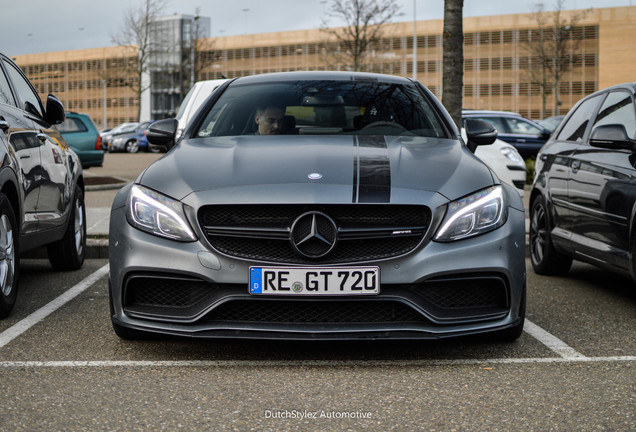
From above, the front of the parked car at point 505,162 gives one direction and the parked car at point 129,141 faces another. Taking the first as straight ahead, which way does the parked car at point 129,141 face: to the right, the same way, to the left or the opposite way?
to the right

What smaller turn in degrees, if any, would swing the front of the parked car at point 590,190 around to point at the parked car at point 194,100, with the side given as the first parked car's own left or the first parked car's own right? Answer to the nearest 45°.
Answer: approximately 180°

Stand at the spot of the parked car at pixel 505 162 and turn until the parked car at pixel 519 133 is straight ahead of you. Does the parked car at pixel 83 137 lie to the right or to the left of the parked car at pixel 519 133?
left

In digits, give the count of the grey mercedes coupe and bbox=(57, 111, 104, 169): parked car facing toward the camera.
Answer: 1
